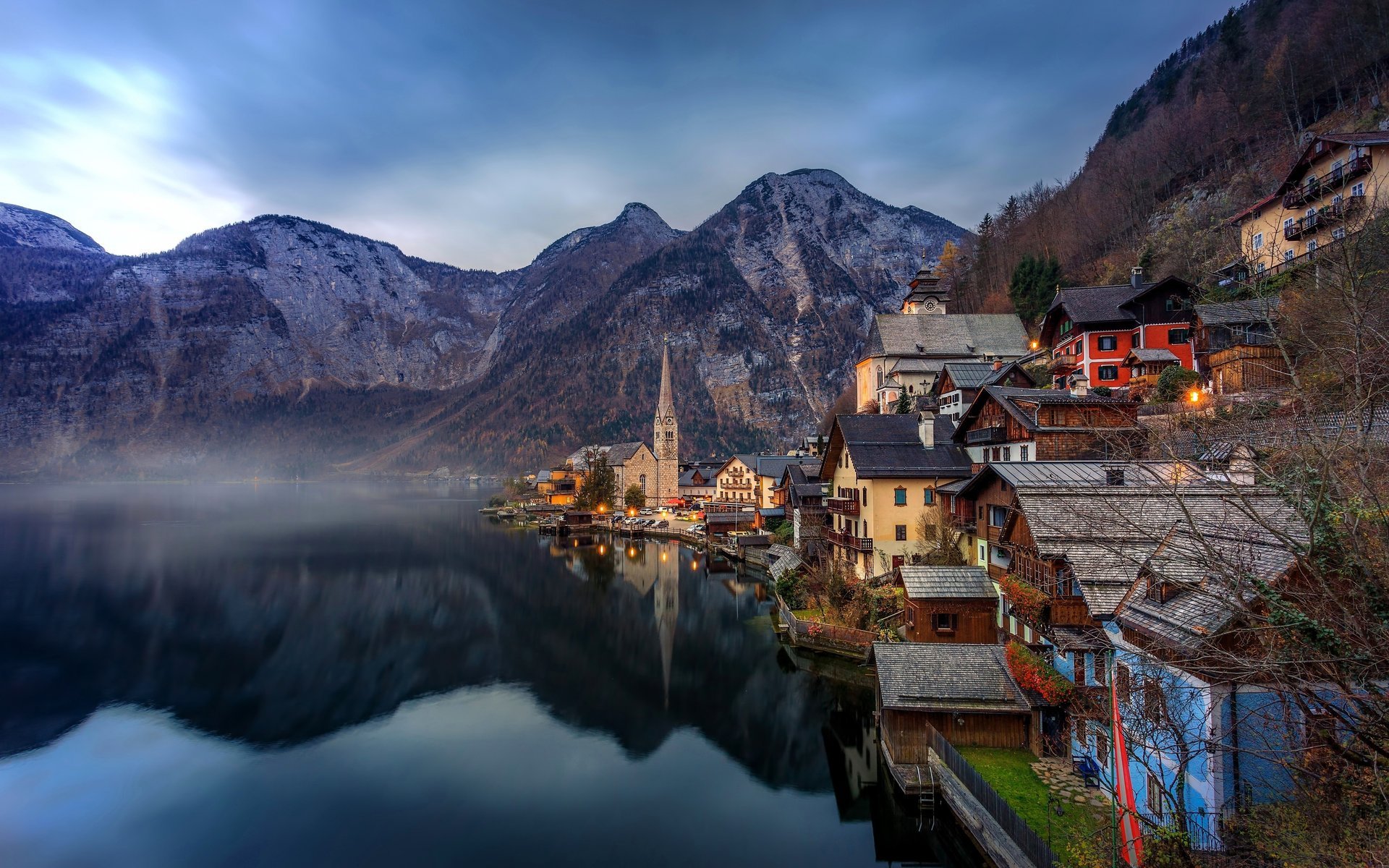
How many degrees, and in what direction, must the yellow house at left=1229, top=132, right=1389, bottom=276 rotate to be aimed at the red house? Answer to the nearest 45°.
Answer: approximately 45° to its right

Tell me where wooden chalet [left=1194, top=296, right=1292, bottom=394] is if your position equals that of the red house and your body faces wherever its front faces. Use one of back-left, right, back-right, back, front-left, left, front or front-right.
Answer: left

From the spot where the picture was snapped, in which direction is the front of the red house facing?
facing the viewer and to the left of the viewer

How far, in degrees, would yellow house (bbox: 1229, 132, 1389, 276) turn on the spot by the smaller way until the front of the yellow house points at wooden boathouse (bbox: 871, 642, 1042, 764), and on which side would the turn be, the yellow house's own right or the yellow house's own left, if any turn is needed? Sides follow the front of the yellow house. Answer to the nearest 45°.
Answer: approximately 45° to the yellow house's own left

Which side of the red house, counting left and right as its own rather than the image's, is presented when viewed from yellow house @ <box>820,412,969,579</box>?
front

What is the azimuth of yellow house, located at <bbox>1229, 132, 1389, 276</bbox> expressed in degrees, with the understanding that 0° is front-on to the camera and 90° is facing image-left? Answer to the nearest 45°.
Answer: approximately 45°

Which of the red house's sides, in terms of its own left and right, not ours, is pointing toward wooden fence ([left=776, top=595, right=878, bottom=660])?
front

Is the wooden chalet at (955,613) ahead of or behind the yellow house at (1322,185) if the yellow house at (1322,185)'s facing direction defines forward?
ahead

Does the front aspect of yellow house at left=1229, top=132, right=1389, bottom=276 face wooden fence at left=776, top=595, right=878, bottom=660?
yes

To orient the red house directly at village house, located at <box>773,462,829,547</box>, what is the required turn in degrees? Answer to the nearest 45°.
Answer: approximately 45° to its right

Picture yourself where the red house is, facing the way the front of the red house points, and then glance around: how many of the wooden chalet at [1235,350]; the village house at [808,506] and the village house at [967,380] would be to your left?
1

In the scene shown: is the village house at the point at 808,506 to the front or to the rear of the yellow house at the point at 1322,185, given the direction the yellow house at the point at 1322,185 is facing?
to the front

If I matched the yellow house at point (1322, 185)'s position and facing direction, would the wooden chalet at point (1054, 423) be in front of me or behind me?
in front

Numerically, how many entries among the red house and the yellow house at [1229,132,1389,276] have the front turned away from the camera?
0
